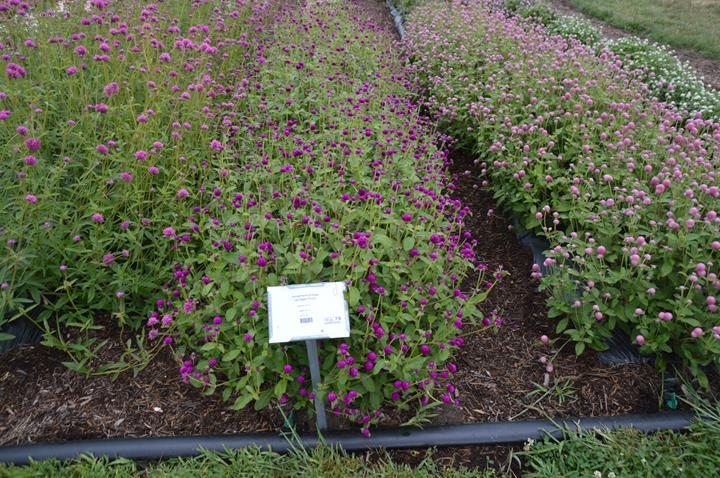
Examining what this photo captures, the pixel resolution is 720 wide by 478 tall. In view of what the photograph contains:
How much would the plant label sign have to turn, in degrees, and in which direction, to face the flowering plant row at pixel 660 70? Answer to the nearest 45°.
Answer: approximately 135° to its left

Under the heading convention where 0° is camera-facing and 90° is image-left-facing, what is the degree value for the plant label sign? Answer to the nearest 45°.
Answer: approximately 0°

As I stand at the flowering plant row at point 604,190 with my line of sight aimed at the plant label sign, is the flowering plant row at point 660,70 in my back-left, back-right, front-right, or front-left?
back-right

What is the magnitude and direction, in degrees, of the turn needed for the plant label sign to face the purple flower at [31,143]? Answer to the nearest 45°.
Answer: approximately 135° to its right

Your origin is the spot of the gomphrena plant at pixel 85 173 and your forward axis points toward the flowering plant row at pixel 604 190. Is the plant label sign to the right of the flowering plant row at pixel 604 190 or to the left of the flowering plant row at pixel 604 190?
right

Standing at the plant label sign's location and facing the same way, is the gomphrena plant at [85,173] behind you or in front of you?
behind
